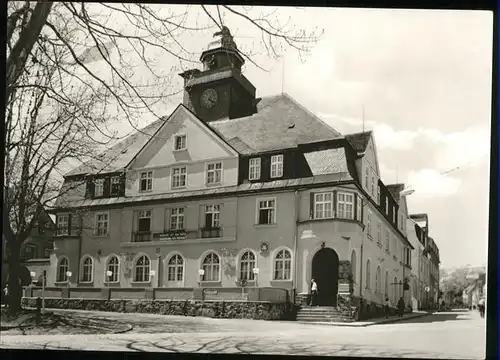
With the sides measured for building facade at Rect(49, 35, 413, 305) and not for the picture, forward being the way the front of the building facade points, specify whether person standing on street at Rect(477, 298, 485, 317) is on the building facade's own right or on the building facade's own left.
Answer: on the building facade's own left

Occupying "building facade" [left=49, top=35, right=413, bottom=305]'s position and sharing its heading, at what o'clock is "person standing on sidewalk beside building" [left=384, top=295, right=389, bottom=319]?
The person standing on sidewalk beside building is roughly at 8 o'clock from the building facade.

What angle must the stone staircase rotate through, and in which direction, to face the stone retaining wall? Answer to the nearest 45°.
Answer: approximately 90° to its right

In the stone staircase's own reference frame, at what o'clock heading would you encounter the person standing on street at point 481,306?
The person standing on street is roughly at 7 o'clock from the stone staircase.

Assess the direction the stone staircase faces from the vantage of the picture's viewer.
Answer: facing the viewer

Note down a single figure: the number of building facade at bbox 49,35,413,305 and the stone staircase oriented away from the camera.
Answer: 0

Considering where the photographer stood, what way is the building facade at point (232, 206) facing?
facing the viewer and to the left of the viewer
